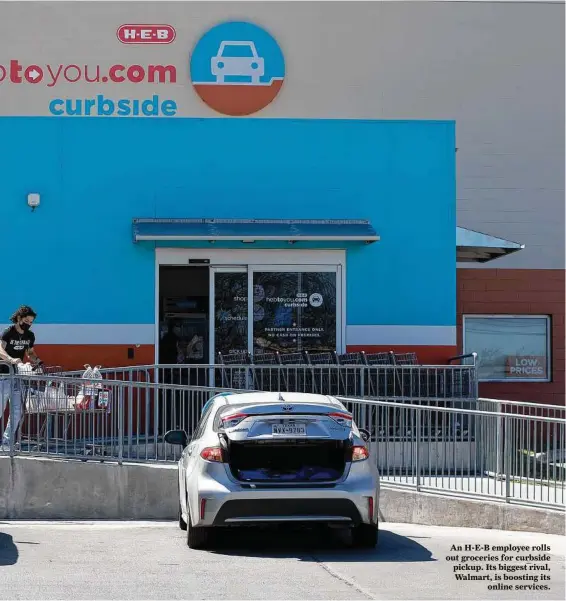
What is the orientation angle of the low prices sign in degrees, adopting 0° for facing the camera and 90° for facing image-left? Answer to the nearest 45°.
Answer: approximately 0°

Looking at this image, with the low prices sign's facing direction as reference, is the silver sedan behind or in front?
in front

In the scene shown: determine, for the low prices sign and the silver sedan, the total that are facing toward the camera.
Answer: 1

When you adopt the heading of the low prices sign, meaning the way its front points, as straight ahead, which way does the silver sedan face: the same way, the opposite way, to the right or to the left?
the opposite way

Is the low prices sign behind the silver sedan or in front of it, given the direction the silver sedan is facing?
in front

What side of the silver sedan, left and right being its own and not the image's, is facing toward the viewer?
back
